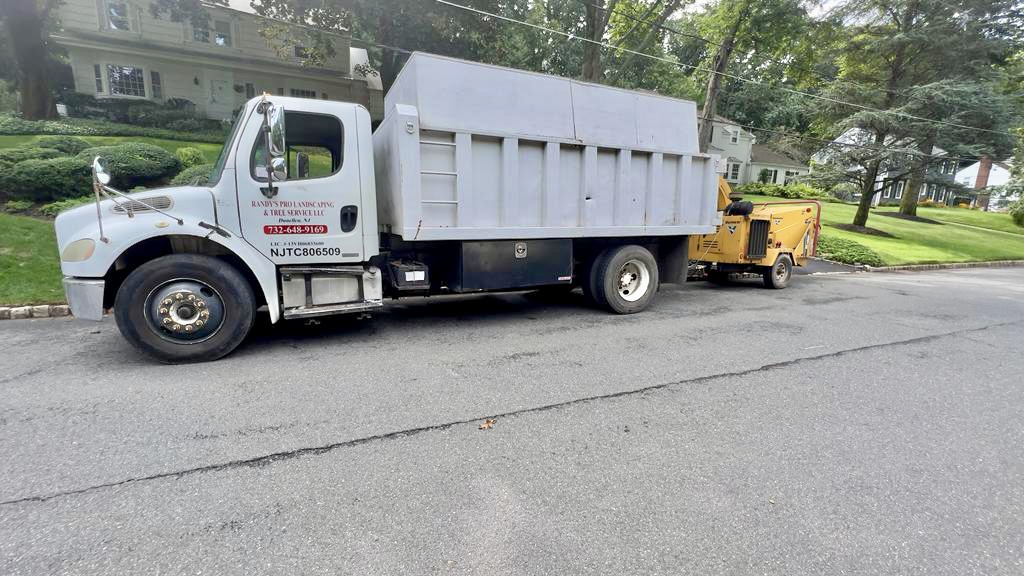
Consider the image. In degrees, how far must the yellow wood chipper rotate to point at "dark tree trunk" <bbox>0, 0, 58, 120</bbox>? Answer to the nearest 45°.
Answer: approximately 45° to its right

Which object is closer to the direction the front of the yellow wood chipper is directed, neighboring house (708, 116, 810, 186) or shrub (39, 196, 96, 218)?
the shrub

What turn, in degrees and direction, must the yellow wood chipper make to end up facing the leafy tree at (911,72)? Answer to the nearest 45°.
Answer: approximately 135° to its right

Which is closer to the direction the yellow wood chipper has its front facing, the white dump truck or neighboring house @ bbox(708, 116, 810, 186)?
the white dump truck

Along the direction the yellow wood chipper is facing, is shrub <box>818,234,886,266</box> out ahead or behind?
behind

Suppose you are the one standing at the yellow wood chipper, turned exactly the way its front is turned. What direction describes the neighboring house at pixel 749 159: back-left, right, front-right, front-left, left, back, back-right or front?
back-right

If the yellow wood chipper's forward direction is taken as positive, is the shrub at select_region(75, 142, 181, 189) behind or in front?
in front

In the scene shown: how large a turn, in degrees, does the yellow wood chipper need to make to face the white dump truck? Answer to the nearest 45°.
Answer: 0° — it already faces it

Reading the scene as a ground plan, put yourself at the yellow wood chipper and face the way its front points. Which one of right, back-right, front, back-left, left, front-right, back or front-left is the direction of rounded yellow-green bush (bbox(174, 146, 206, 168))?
front-right

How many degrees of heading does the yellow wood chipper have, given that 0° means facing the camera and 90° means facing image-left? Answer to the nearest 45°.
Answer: approximately 45°

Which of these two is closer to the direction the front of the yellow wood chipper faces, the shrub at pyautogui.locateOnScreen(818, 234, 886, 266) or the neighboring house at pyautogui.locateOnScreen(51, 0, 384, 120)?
the neighboring house

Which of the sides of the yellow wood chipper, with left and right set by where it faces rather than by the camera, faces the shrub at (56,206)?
front
